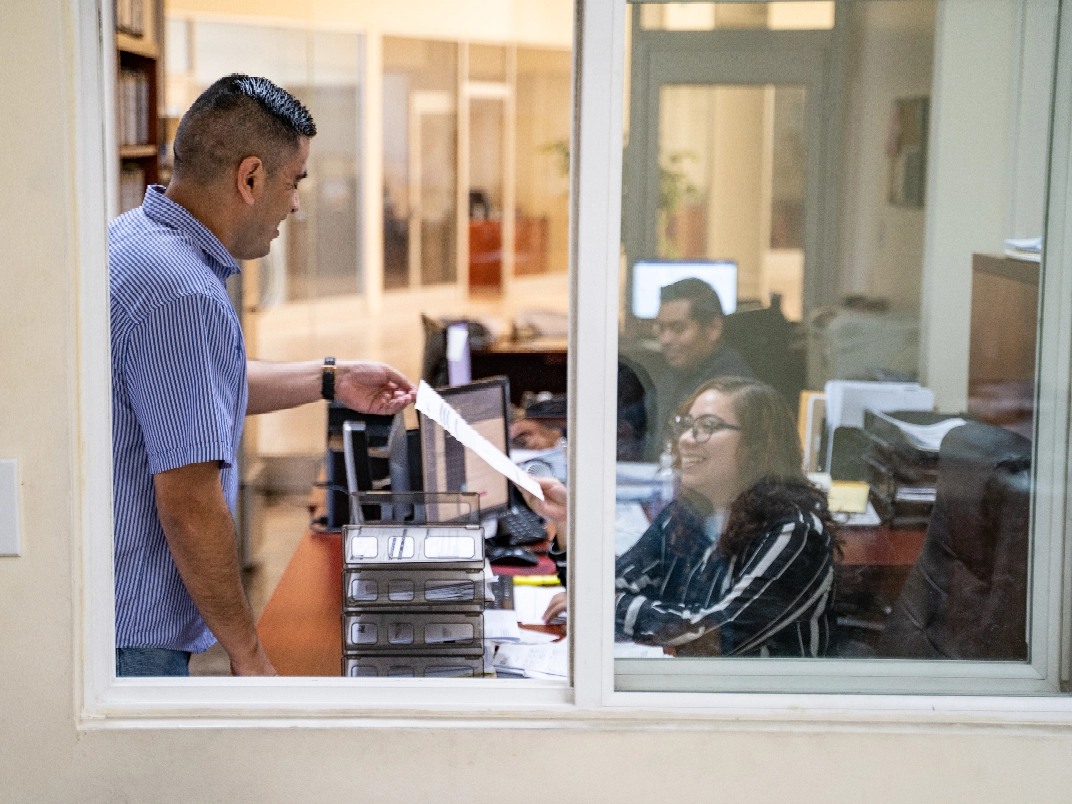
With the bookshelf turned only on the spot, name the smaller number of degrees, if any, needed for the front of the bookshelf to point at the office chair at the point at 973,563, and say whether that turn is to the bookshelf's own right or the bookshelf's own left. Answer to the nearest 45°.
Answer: approximately 45° to the bookshelf's own right

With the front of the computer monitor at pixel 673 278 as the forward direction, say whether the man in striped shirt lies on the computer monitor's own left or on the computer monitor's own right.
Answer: on the computer monitor's own right

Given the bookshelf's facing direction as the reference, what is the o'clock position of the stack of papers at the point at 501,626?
The stack of papers is roughly at 1 o'clock from the bookshelf.

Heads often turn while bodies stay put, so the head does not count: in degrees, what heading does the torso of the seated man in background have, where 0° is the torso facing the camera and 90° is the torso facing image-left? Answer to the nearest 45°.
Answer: approximately 45°

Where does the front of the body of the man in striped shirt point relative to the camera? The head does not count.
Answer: to the viewer's right

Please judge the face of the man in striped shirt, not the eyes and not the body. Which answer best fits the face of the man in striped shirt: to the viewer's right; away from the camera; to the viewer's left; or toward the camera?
to the viewer's right

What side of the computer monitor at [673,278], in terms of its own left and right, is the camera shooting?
front
